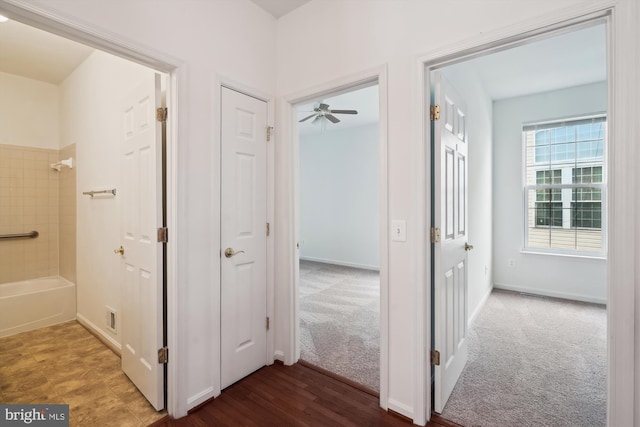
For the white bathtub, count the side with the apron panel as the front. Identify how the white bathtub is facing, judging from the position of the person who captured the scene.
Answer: facing the viewer and to the right of the viewer

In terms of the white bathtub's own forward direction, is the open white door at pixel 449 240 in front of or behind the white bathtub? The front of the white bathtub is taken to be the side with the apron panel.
in front

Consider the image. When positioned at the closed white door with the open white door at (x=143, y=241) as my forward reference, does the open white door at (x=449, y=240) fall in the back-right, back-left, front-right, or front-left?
back-left

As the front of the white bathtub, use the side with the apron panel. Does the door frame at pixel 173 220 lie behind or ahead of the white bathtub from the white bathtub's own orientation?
ahead
